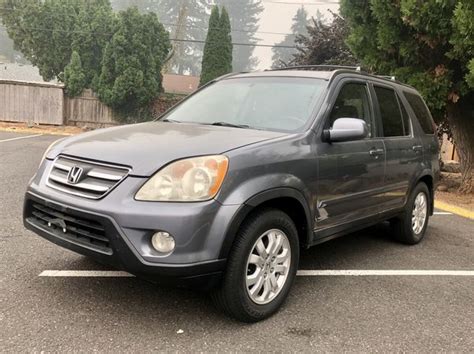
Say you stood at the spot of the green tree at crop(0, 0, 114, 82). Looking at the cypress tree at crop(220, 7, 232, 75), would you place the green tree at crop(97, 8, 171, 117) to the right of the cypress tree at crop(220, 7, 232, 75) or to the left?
right

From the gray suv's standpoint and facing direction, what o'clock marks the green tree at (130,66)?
The green tree is roughly at 4 o'clock from the gray suv.

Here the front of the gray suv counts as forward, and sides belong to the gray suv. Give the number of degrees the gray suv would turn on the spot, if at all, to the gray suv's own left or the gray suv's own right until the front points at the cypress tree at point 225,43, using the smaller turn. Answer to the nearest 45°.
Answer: approximately 135° to the gray suv's own right

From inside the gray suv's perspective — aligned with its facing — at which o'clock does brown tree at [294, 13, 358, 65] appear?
The brown tree is roughly at 5 o'clock from the gray suv.

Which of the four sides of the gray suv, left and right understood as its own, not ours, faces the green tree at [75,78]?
right

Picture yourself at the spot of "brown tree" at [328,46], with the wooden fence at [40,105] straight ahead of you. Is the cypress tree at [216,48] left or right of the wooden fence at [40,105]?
right

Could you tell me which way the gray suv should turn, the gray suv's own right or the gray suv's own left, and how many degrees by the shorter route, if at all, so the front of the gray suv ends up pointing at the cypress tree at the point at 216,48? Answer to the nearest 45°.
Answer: approximately 135° to the gray suv's own right

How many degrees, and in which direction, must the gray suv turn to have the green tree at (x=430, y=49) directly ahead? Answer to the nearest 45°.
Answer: approximately 180°

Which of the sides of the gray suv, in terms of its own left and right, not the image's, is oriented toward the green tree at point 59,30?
right

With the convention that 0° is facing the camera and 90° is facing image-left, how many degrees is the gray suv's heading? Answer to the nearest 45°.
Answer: approximately 45°
